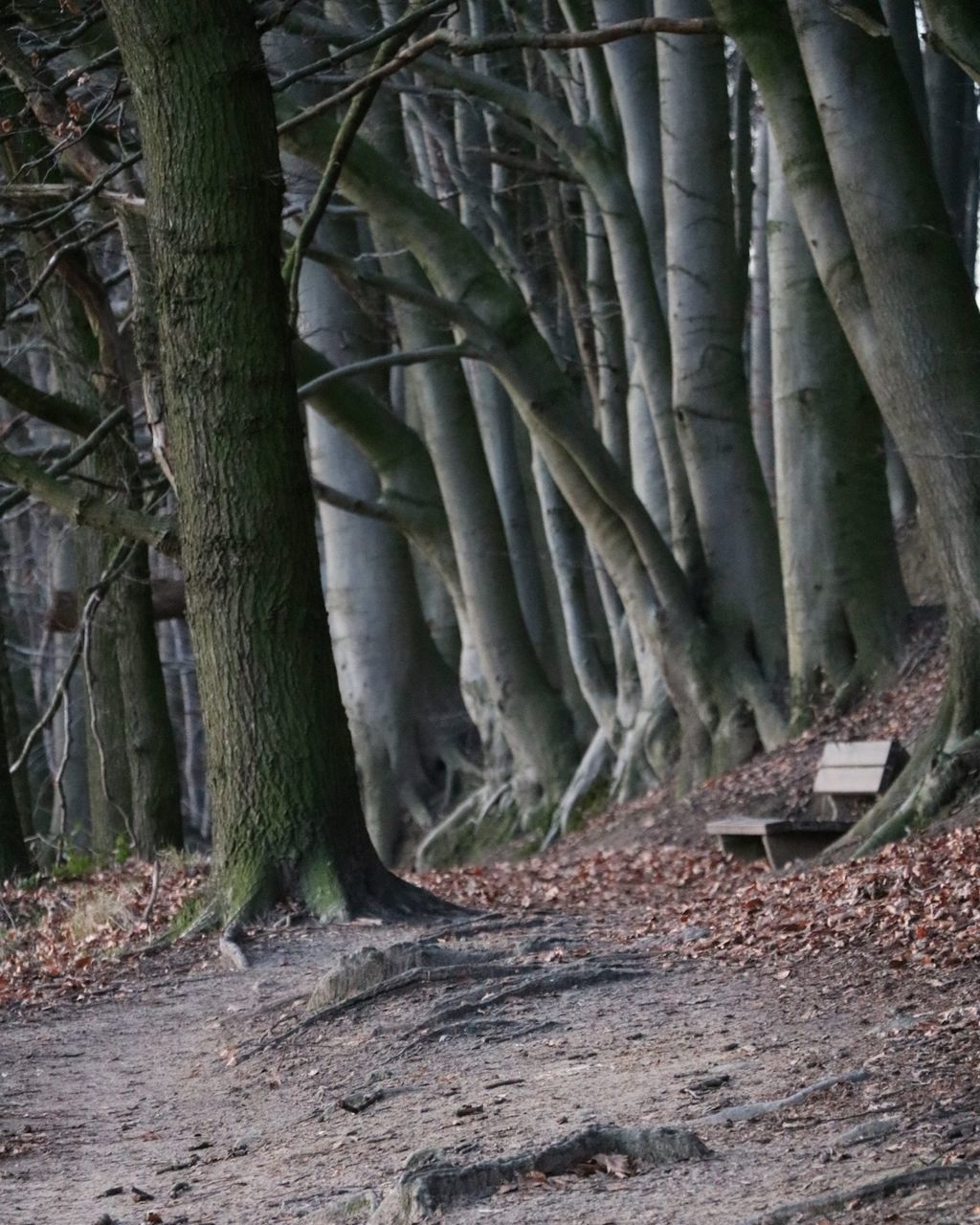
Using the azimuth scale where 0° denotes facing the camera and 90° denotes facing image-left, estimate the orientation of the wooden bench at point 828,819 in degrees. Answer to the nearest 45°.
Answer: approximately 45°

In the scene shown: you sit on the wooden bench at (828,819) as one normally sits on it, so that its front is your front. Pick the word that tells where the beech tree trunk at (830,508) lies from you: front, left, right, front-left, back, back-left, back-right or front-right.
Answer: back-right
